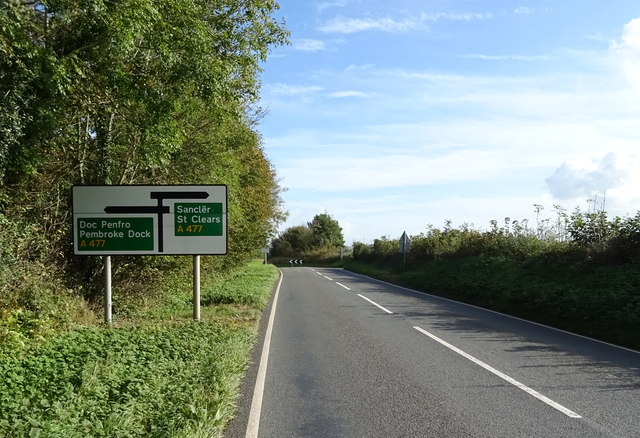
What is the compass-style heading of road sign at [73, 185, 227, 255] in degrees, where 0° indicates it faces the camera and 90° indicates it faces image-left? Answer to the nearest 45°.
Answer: approximately 0°
